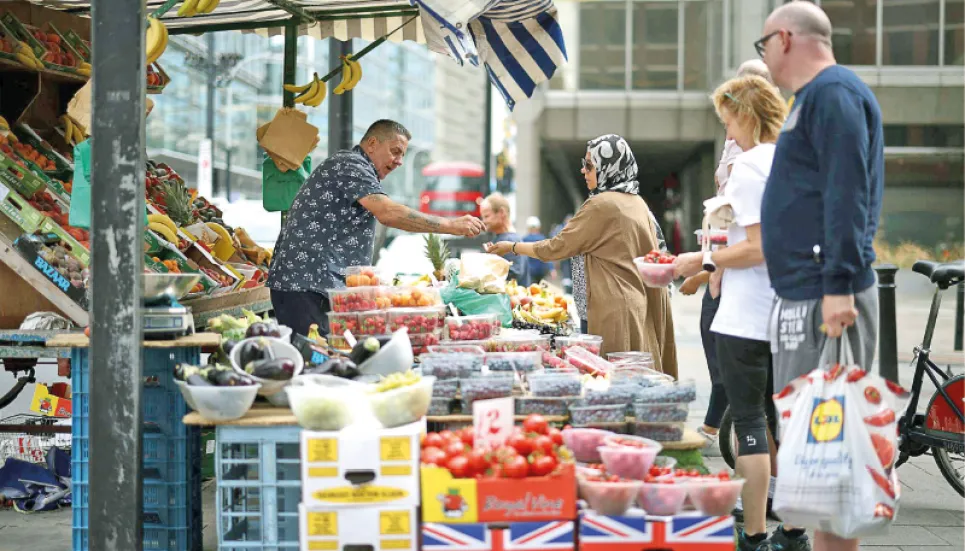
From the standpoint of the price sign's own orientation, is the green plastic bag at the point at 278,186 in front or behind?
behind

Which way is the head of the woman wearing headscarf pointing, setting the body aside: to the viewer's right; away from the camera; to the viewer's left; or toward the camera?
to the viewer's left

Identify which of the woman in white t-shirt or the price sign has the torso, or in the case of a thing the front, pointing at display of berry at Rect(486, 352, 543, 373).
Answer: the woman in white t-shirt

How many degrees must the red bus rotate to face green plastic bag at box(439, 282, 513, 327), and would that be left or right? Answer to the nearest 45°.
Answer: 0° — it already faces it

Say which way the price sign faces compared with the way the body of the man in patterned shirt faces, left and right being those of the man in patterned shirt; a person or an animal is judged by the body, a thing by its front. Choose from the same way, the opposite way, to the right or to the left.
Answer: to the right

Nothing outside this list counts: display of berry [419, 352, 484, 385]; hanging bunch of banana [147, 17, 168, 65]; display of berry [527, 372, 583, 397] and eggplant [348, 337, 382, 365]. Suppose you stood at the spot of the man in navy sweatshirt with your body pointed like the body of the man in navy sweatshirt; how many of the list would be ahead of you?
4

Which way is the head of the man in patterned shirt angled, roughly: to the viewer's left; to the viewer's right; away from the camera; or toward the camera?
to the viewer's right

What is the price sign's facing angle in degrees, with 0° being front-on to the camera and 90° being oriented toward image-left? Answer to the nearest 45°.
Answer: approximately 0°

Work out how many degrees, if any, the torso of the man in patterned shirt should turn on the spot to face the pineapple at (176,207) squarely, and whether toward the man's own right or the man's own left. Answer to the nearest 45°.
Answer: approximately 135° to the man's own left

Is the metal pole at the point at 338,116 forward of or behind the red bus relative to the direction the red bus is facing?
forward

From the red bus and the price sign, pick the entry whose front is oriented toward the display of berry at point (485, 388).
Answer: the red bus

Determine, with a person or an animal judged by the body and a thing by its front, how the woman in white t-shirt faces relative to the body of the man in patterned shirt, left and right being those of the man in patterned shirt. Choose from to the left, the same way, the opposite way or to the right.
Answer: the opposite way

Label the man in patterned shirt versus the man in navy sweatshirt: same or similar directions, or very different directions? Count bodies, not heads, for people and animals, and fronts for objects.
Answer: very different directions

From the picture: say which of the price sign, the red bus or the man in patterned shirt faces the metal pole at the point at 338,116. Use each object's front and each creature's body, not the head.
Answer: the red bus

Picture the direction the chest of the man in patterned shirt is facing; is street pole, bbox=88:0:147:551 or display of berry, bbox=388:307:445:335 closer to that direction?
the display of berry
